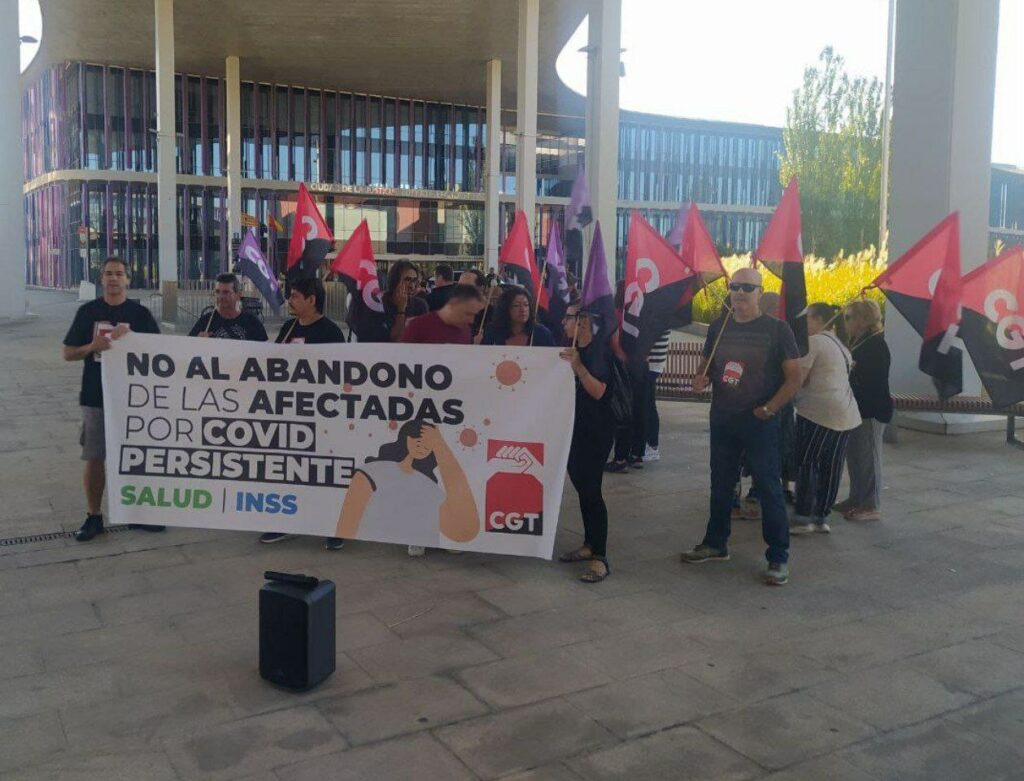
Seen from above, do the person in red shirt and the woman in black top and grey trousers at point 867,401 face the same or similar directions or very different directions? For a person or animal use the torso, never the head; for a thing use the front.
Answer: very different directions

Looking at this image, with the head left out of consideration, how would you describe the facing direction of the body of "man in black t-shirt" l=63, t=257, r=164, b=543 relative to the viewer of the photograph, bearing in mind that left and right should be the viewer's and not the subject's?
facing the viewer

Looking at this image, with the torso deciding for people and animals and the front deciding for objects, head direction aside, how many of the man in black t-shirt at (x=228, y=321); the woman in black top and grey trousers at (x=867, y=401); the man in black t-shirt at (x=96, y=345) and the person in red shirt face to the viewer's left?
1

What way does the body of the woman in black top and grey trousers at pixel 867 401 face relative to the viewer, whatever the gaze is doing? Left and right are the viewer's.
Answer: facing to the left of the viewer

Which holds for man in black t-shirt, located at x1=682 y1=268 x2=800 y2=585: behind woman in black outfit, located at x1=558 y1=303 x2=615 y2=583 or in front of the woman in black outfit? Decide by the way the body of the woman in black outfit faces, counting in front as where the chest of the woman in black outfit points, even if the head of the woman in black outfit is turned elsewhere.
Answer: behind

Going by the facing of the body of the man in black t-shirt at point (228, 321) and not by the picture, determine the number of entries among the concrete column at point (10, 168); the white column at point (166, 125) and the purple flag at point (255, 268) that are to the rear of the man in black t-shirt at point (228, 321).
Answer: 3

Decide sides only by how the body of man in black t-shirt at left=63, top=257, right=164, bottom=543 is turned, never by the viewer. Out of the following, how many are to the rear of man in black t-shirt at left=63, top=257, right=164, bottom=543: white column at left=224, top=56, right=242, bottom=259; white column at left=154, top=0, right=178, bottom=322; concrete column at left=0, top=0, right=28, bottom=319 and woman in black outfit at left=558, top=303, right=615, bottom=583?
3

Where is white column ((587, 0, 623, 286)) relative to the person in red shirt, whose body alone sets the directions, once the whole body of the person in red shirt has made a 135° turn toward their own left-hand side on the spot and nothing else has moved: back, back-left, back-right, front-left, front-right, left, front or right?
front

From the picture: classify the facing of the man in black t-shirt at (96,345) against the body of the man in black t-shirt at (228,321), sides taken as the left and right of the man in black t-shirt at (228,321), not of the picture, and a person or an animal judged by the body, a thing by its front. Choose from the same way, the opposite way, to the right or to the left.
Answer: the same way

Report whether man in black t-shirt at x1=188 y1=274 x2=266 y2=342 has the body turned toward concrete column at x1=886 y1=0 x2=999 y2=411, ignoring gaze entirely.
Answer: no

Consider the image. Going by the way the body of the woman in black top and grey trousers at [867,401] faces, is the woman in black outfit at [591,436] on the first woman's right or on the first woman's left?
on the first woman's left

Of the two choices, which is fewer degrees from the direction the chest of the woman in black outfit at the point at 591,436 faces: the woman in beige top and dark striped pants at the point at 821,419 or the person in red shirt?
the person in red shirt

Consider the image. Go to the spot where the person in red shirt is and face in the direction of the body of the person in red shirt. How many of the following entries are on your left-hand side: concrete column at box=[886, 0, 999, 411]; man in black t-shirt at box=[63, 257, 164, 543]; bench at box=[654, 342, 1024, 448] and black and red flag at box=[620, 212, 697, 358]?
3

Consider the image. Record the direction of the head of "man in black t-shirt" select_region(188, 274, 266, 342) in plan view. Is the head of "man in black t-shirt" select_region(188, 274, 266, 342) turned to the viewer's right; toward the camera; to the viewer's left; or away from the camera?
toward the camera

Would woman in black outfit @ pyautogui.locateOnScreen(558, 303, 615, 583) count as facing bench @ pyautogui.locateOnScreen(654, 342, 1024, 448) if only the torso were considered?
no

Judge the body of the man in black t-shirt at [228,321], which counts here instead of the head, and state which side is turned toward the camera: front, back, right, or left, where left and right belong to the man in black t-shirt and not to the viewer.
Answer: front

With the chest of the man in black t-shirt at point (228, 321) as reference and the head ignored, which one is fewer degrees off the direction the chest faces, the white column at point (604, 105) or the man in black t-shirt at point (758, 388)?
the man in black t-shirt

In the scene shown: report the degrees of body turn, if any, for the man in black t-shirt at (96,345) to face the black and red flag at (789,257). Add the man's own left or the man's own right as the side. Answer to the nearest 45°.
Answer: approximately 90° to the man's own left

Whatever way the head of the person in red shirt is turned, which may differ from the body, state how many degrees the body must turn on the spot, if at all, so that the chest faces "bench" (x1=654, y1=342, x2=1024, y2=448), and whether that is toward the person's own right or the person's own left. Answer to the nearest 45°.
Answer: approximately 90° to the person's own left
